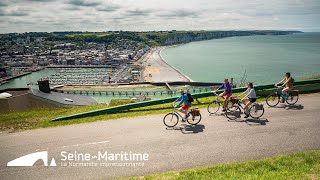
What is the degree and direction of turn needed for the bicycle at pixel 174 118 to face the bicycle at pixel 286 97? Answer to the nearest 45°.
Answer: approximately 135° to its right

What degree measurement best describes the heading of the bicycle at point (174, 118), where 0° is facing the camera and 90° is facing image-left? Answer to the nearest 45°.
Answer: approximately 90°

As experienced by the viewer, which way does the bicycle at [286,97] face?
facing to the left of the viewer

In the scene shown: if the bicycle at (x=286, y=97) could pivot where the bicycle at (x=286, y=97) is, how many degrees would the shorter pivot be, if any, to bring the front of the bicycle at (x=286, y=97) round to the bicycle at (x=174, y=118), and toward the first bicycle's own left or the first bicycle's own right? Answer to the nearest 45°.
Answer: approximately 45° to the first bicycle's own left

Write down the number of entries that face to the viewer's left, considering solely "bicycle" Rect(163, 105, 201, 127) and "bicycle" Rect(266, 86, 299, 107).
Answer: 2
